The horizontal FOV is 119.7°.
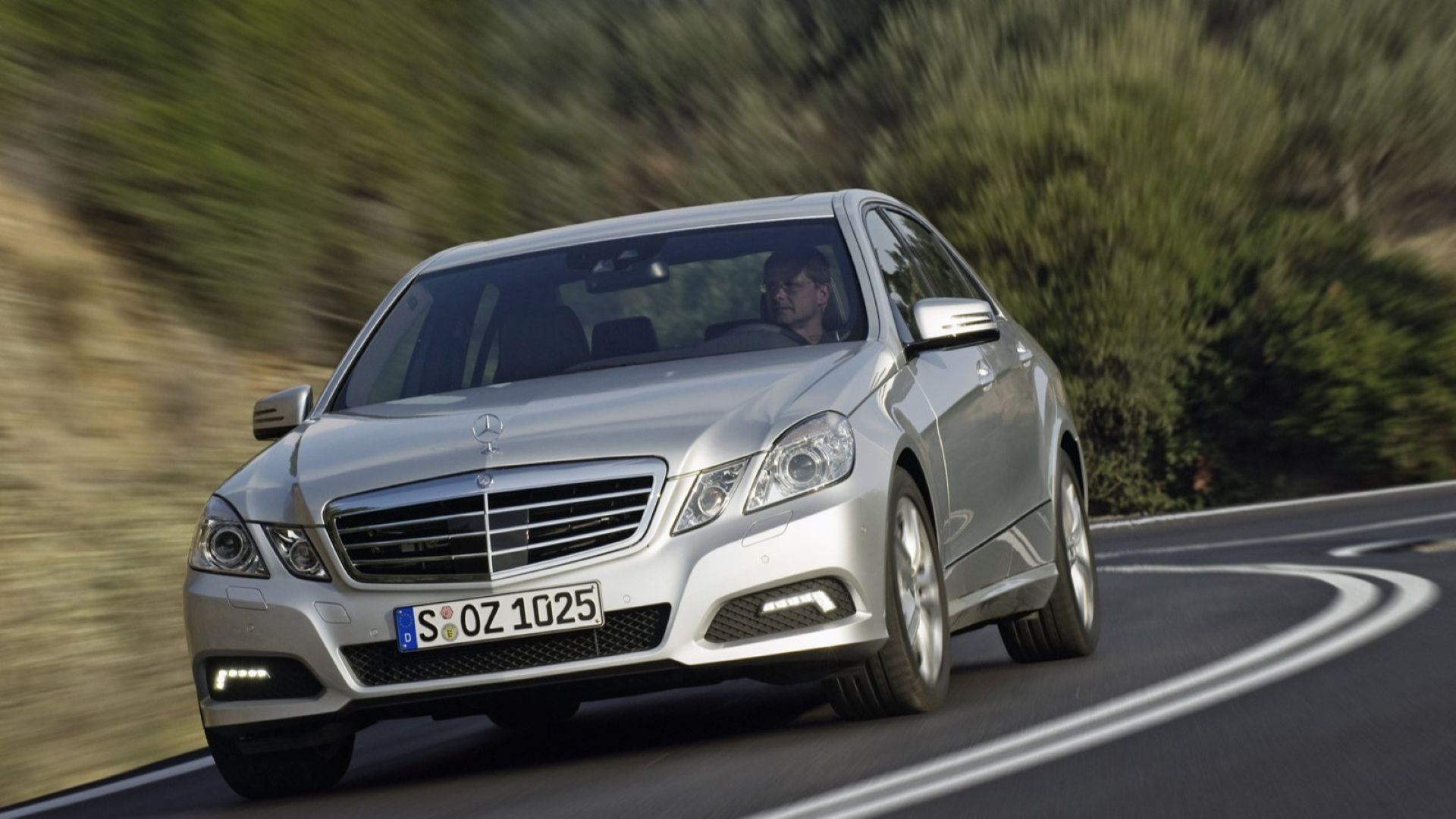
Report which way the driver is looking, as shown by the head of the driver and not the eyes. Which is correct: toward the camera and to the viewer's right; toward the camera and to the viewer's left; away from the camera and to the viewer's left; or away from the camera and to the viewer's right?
toward the camera and to the viewer's left

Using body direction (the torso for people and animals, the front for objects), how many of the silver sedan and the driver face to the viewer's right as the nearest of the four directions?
0

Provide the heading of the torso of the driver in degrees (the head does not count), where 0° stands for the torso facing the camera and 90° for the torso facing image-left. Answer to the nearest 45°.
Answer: approximately 45°

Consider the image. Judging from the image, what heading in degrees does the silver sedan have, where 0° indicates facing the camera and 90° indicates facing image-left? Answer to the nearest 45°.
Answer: approximately 45°
